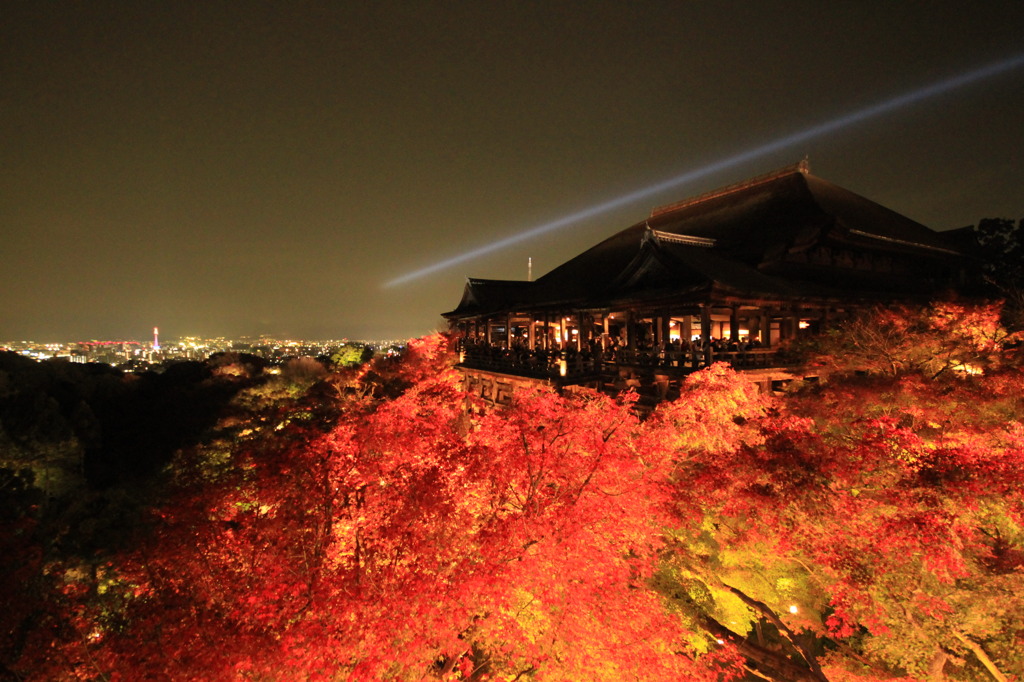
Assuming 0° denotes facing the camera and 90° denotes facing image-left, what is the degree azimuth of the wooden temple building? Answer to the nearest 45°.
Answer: approximately 45°
